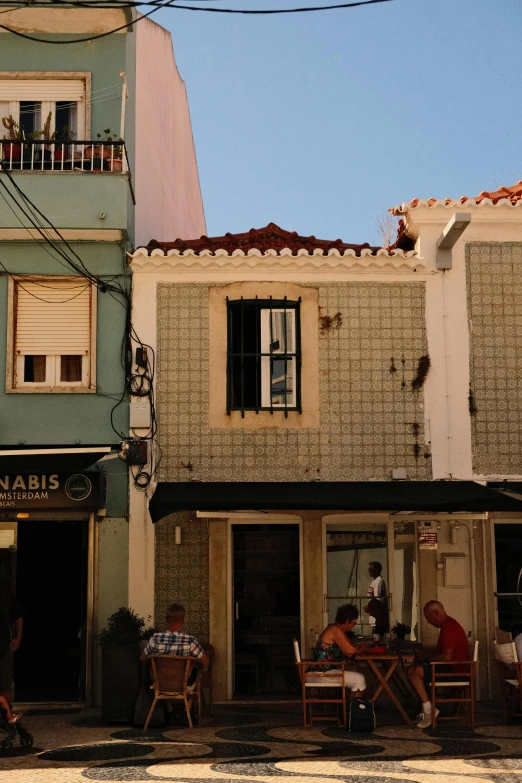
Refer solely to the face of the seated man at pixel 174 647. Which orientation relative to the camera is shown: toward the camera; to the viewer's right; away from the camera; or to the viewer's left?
away from the camera

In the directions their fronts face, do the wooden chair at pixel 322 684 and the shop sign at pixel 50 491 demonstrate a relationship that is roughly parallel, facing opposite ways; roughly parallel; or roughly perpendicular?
roughly perpendicular

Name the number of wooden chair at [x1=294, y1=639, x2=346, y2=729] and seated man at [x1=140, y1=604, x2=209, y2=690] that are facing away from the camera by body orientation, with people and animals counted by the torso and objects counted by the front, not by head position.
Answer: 1

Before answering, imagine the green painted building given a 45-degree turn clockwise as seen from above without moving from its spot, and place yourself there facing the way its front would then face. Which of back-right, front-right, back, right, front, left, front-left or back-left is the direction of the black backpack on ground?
left

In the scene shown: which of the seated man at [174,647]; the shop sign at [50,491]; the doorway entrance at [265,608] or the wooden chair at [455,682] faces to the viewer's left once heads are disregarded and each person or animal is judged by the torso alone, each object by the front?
the wooden chair

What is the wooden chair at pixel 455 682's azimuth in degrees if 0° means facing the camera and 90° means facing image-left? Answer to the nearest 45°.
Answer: approximately 90°

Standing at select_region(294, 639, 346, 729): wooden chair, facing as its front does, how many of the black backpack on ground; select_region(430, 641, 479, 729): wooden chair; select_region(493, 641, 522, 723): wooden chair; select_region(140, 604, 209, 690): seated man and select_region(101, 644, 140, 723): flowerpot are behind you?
2

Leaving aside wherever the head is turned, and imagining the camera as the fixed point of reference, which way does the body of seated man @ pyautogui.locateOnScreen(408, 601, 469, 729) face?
to the viewer's left

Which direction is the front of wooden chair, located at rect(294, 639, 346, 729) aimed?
to the viewer's right

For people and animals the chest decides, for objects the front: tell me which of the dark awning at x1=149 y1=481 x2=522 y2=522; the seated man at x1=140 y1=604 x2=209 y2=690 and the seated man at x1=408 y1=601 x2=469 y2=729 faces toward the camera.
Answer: the dark awning
